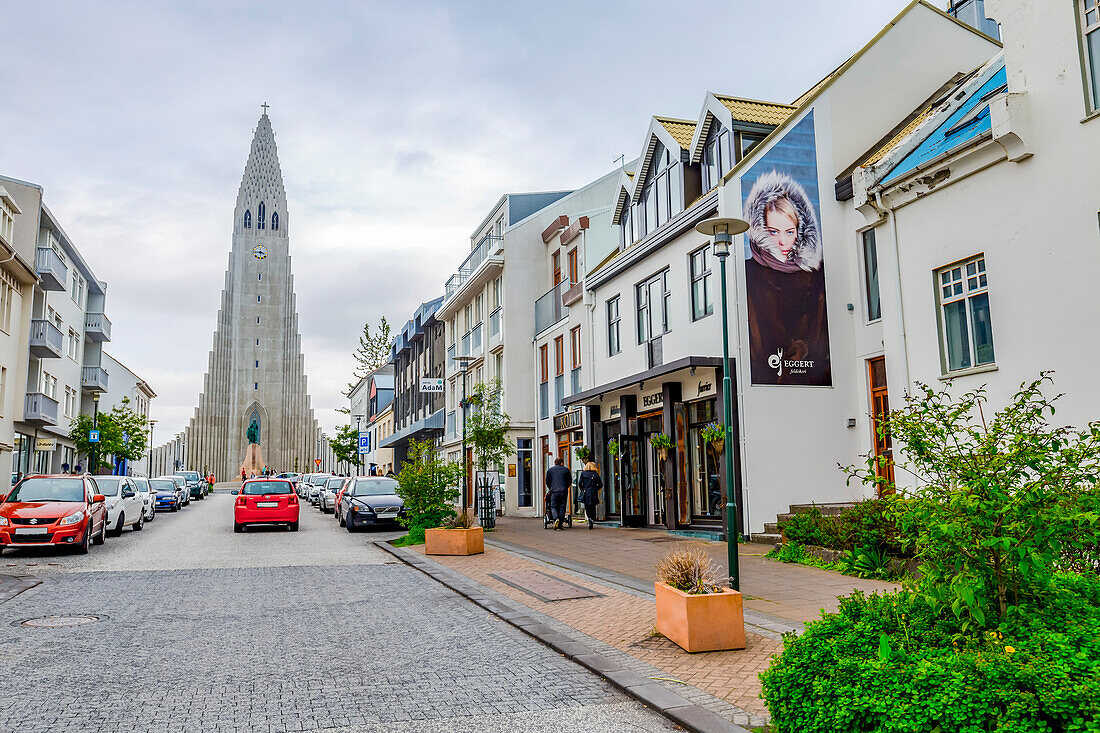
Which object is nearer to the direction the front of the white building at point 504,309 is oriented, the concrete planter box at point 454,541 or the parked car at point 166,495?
the parked car

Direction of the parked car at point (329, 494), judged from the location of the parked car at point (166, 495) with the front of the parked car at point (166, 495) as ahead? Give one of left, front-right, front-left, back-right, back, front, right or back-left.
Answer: front-left

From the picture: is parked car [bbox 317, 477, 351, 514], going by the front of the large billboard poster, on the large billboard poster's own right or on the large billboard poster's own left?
on the large billboard poster's own right

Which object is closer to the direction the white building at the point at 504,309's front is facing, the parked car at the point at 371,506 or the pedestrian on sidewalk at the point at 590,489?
the parked car

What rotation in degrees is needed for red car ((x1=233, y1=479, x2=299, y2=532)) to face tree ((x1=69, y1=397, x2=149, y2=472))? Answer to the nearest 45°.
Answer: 0° — it already faces it

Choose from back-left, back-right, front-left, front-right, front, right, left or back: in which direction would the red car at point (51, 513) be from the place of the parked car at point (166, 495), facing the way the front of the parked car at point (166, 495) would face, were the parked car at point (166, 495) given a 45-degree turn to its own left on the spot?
front-right

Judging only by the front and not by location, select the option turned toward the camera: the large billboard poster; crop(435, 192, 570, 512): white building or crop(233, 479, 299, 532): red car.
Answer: the large billboard poster

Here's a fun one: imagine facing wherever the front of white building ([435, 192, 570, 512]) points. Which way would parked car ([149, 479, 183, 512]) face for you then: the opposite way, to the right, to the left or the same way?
to the left

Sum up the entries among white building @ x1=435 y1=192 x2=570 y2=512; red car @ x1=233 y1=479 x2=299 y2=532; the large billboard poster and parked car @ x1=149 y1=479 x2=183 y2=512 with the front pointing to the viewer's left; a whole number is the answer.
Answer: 1

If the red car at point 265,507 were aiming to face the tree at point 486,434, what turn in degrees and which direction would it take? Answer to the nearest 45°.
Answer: approximately 90° to its right

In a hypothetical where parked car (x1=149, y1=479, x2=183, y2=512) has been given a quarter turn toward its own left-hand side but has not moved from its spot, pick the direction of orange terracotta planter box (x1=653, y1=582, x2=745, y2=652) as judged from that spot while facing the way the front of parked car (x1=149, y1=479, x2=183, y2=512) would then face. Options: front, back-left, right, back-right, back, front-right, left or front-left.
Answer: right

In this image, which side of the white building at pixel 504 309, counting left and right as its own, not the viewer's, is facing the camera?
left

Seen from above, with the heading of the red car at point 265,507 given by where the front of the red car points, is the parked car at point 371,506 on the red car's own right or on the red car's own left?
on the red car's own right

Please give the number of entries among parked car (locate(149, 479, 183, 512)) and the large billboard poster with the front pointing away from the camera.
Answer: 0

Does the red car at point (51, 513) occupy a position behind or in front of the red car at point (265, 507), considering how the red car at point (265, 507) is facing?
behind

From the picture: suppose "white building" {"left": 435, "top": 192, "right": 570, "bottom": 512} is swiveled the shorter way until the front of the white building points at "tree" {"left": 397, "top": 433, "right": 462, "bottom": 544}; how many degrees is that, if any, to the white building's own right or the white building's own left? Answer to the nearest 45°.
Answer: approximately 90° to the white building's own left

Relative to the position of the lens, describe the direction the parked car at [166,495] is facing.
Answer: facing the viewer

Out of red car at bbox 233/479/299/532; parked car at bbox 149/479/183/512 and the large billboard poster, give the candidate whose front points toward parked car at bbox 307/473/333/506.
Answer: the red car

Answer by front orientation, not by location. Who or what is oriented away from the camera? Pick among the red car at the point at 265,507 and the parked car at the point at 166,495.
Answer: the red car
